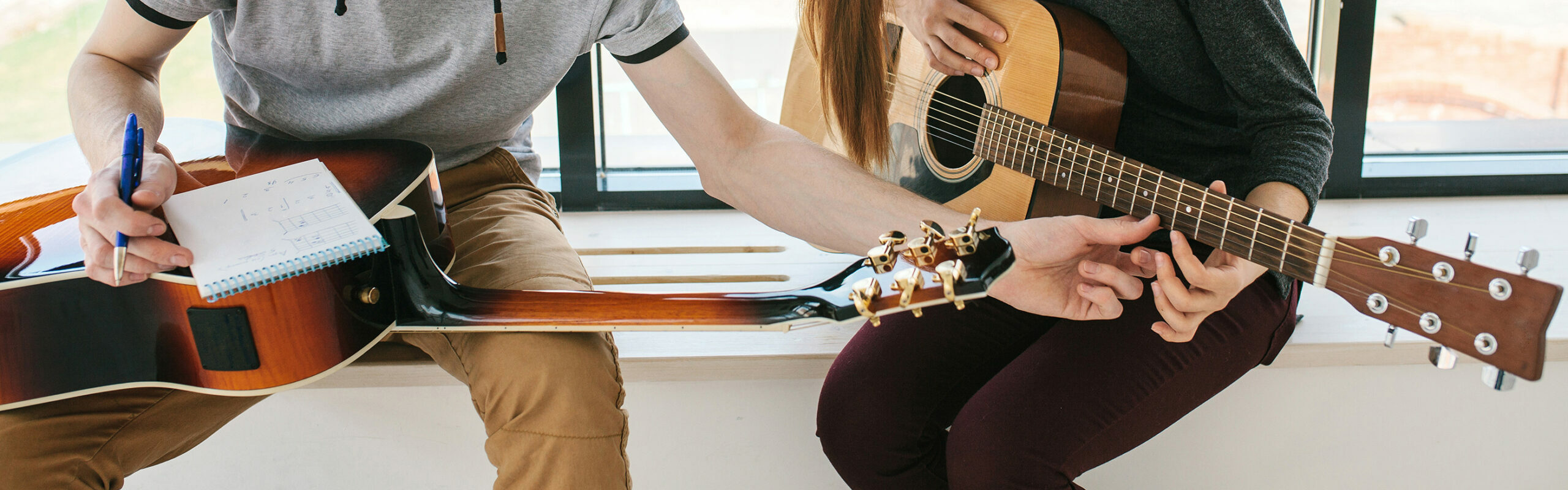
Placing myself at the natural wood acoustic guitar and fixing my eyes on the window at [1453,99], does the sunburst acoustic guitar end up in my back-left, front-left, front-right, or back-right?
back-left

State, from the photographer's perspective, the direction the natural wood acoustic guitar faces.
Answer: facing the viewer and to the left of the viewer

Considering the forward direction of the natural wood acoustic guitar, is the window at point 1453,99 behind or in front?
behind

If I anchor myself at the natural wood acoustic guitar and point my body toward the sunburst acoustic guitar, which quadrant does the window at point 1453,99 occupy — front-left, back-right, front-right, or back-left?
back-right

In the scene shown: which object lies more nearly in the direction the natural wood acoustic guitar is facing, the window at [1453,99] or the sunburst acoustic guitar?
the sunburst acoustic guitar
